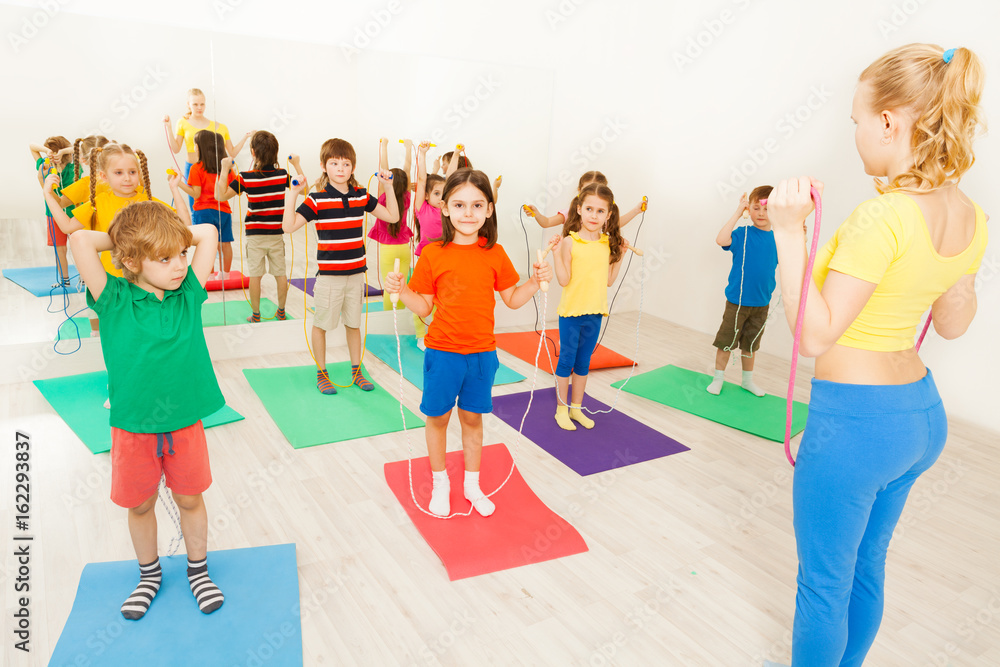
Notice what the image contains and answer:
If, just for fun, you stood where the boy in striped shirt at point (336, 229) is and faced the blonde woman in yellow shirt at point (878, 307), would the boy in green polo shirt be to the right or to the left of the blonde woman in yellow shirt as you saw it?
right

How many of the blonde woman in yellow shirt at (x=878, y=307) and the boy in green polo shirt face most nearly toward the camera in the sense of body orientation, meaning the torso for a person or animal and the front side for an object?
1

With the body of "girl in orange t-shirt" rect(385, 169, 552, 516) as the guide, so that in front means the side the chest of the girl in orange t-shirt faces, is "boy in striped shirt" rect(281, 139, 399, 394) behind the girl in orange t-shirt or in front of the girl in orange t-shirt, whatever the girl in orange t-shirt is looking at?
behind

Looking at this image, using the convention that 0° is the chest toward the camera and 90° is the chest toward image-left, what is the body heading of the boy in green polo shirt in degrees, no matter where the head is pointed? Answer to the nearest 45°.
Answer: approximately 0°

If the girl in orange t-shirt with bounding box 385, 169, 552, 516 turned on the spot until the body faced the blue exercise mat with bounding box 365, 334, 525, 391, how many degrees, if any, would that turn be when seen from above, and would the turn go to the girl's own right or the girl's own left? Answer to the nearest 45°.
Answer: approximately 180°

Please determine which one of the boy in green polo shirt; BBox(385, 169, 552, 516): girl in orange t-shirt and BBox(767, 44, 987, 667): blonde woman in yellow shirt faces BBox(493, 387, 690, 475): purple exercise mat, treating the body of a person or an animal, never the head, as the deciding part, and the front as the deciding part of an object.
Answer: the blonde woman in yellow shirt

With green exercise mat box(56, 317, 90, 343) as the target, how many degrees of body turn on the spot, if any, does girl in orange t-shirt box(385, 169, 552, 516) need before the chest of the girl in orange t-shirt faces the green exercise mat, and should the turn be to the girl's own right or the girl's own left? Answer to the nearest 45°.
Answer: approximately 135° to the girl's own right

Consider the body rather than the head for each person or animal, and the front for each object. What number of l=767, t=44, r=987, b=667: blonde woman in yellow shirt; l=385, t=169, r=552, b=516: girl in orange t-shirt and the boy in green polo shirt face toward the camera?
2

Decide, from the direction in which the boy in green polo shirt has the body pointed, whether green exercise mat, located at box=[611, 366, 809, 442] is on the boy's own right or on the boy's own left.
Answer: on the boy's own left

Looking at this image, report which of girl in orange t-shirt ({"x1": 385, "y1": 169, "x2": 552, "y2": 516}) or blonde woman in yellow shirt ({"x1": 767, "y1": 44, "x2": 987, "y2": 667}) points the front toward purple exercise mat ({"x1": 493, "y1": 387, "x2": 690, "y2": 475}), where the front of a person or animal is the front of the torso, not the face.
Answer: the blonde woman in yellow shirt

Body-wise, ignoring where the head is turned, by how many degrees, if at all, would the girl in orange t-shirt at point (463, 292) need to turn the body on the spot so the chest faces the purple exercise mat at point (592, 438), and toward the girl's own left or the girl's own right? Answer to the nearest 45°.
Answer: approximately 135° to the girl's own left
